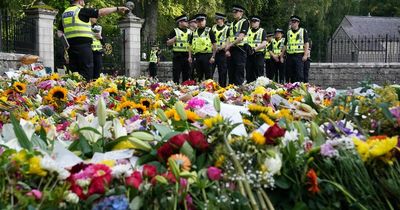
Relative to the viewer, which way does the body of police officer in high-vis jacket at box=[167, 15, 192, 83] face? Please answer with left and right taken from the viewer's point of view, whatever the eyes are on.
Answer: facing the viewer and to the right of the viewer

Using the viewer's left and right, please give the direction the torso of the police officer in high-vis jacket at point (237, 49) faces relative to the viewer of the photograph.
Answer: facing the viewer and to the left of the viewer

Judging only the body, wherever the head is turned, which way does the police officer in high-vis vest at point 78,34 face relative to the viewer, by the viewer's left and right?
facing away from the viewer and to the right of the viewer

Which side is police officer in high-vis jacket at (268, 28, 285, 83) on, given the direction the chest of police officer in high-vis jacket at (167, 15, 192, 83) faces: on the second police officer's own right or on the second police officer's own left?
on the second police officer's own left

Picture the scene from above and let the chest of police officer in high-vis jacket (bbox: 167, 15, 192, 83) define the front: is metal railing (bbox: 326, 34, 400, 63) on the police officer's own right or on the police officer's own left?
on the police officer's own left

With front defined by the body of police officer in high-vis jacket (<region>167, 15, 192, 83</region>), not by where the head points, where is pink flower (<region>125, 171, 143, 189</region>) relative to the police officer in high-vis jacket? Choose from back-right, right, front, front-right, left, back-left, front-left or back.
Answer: front-right

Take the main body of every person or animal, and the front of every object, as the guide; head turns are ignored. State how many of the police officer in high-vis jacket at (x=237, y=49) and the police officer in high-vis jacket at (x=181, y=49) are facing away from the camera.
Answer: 0

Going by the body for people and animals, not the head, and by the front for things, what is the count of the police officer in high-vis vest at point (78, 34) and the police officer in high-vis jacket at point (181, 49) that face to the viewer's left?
0

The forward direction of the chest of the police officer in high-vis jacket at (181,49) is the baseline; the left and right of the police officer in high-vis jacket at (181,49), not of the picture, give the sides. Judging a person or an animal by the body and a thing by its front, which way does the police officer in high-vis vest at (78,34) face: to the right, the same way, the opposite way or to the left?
to the left

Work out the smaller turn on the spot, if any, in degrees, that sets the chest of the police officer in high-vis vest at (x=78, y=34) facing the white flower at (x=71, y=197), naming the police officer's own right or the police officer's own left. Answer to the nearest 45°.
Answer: approximately 135° to the police officer's own right
